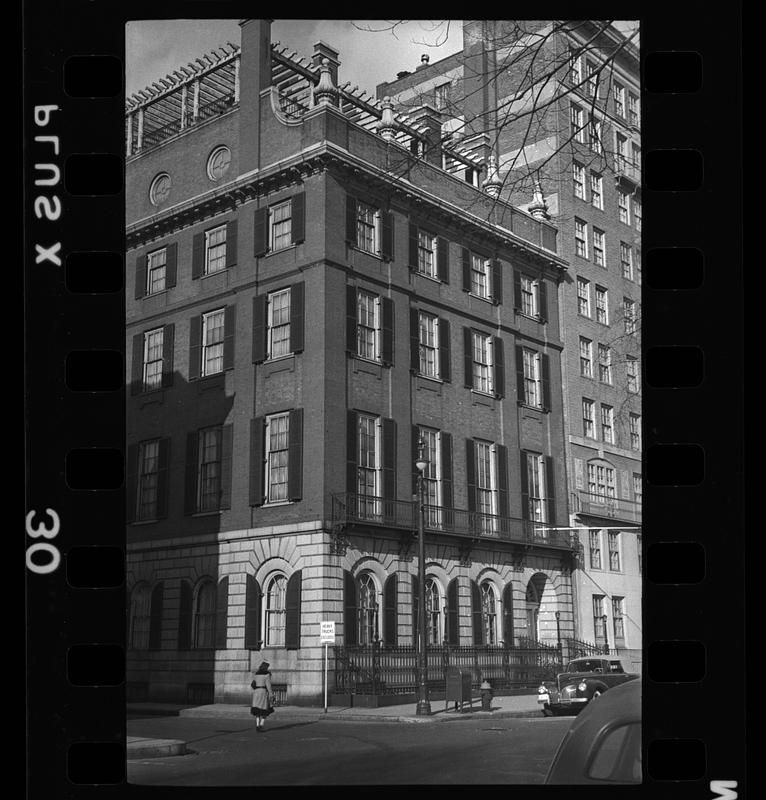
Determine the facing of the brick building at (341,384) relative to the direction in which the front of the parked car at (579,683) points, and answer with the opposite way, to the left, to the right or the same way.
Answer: to the left

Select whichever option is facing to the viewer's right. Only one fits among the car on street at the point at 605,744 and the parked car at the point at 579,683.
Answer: the car on street

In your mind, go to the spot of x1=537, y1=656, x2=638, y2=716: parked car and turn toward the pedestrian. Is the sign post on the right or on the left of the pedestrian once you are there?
right

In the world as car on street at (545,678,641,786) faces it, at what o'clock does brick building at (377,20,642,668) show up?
The brick building is roughly at 9 o'clock from the car on street.

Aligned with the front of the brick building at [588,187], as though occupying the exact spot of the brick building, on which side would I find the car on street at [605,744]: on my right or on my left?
on my right

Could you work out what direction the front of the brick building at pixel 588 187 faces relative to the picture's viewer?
facing the viewer and to the right of the viewer

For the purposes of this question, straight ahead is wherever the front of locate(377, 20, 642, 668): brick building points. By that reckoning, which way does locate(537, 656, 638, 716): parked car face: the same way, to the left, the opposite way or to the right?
to the right

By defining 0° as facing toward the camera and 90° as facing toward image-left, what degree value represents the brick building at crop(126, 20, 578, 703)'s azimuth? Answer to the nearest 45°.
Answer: approximately 315°

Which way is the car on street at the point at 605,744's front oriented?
to the viewer's right

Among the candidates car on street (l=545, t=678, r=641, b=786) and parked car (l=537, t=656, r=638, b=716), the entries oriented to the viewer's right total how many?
1

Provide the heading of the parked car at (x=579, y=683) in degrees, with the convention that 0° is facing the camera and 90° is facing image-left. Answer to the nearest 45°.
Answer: approximately 45°

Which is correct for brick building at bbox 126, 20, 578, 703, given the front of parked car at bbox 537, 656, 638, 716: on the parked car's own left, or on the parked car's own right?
on the parked car's own right
